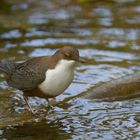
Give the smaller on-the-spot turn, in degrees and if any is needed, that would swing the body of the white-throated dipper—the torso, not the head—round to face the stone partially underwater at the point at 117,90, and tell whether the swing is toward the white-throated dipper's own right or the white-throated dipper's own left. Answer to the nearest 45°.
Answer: approximately 45° to the white-throated dipper's own left

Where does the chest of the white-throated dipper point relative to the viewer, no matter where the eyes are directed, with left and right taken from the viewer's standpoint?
facing to the right of the viewer
